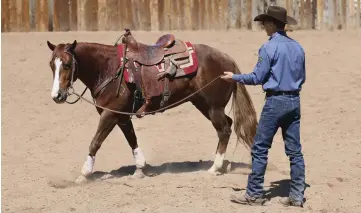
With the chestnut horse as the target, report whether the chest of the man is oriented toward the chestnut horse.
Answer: yes

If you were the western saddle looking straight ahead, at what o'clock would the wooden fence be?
The wooden fence is roughly at 3 o'clock from the western saddle.

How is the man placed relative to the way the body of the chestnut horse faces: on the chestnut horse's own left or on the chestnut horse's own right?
on the chestnut horse's own left

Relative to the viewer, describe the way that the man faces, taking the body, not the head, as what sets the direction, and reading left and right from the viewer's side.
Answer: facing away from the viewer and to the left of the viewer

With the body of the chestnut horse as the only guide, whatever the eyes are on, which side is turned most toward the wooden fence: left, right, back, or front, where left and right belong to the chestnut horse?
right

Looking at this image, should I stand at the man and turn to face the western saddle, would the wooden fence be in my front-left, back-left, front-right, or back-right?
front-right

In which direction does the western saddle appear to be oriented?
to the viewer's left

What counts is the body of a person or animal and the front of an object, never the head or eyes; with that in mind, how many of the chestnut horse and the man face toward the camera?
0

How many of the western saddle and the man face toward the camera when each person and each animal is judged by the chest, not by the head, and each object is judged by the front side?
0

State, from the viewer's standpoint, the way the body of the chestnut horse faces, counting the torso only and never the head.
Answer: to the viewer's left
